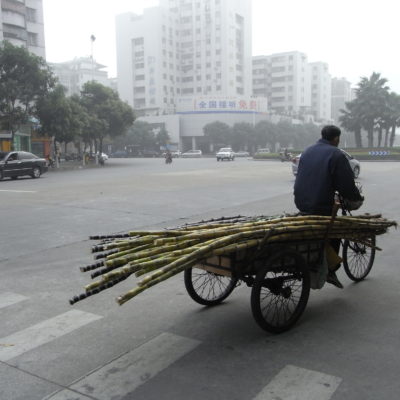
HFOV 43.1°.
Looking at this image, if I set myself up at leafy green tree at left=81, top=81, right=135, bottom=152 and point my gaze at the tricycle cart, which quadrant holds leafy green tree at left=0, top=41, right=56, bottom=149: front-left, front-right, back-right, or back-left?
front-right

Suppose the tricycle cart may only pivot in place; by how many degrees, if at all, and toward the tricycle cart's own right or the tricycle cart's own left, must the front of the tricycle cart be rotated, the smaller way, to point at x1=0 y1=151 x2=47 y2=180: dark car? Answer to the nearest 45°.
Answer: approximately 90° to the tricycle cart's own left

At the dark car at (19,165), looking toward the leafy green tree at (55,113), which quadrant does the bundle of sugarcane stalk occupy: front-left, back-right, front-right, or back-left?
back-right

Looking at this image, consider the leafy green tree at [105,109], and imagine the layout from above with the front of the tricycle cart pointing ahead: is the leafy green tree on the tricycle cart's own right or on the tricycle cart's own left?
on the tricycle cart's own left

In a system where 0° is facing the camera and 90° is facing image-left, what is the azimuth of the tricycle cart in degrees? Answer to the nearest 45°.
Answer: approximately 225°

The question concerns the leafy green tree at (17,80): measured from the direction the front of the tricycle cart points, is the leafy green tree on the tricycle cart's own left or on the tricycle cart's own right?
on the tricycle cart's own left

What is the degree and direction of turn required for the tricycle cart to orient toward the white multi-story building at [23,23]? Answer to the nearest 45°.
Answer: approximately 90° to its left
